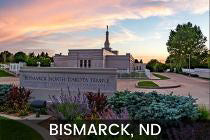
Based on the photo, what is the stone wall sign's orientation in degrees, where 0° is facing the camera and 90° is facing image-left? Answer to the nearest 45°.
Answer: approximately 0°

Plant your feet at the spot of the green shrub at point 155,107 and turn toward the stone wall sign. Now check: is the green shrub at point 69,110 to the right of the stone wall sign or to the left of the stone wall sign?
left

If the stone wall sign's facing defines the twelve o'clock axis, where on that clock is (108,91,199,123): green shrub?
The green shrub is roughly at 11 o'clock from the stone wall sign.

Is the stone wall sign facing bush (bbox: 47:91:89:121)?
yes

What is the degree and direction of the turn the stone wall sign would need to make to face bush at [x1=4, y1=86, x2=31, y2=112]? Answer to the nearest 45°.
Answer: approximately 45° to its right

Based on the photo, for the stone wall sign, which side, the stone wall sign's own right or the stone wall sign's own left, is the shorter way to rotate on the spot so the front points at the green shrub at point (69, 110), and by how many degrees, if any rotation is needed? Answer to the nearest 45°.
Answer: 0° — it already faces it

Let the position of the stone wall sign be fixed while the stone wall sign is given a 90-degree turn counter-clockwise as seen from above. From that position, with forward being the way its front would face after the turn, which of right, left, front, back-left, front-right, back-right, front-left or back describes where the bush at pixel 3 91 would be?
back

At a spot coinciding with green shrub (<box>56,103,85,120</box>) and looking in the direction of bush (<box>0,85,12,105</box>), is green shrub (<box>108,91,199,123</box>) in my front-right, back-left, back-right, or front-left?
back-right
